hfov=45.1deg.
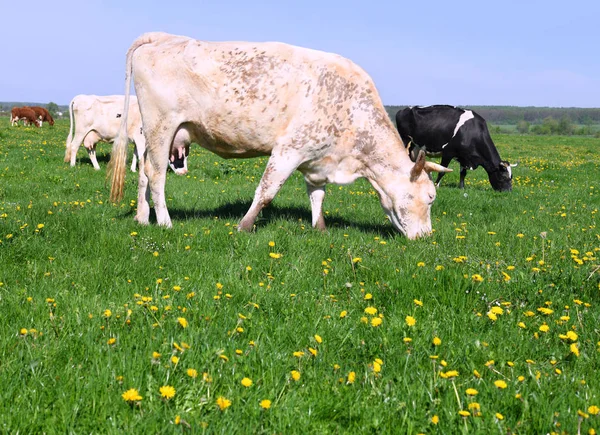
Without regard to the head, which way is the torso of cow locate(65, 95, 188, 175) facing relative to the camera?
to the viewer's right

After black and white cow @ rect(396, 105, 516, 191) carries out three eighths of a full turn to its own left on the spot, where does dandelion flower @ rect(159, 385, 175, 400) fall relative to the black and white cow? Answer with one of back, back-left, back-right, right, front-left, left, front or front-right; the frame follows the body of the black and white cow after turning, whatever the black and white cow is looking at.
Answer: back-left

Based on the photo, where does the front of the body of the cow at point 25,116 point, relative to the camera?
to the viewer's right

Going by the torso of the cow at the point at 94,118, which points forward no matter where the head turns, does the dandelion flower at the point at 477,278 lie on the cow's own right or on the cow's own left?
on the cow's own right

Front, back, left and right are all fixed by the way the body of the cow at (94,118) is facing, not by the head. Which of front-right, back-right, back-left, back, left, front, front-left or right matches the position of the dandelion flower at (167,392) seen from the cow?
right

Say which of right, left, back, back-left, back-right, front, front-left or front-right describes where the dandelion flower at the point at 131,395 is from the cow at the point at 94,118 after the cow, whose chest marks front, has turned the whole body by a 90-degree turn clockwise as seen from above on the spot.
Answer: front

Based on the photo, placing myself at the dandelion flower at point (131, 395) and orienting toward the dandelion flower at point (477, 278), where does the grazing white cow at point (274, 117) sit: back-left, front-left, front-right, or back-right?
front-left

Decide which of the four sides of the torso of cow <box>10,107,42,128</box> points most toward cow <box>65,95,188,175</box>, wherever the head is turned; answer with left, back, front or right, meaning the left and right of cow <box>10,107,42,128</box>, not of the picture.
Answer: right

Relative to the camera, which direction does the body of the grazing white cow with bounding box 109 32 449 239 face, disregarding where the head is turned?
to the viewer's right

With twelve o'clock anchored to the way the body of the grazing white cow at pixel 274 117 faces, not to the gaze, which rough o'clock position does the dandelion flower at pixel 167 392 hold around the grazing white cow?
The dandelion flower is roughly at 3 o'clock from the grazing white cow.

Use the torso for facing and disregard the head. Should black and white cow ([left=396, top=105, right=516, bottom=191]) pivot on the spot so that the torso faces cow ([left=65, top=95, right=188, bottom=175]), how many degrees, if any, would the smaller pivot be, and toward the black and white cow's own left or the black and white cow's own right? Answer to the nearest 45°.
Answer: approximately 180°

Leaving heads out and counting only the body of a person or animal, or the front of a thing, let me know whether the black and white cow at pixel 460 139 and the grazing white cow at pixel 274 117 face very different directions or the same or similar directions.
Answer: same or similar directions

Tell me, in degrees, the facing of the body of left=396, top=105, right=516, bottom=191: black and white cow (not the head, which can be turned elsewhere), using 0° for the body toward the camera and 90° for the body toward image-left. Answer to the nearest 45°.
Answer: approximately 270°
